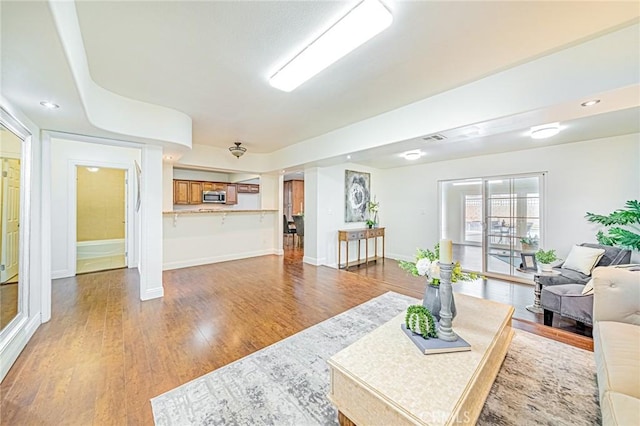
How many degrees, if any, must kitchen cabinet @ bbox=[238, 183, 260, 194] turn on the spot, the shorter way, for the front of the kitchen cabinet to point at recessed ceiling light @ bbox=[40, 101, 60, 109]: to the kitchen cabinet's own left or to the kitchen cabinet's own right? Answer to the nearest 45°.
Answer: approximately 45° to the kitchen cabinet's own right

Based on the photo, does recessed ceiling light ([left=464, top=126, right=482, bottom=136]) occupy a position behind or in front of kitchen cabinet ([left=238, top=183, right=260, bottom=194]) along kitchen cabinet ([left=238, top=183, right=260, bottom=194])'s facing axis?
in front

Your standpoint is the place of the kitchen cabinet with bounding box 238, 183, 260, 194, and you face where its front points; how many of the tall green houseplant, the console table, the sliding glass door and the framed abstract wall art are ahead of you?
4

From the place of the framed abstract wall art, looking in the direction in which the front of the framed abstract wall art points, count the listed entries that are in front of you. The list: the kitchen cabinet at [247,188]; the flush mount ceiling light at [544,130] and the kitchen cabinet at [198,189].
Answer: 1

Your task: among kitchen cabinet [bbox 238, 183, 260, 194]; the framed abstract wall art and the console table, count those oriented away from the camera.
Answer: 0

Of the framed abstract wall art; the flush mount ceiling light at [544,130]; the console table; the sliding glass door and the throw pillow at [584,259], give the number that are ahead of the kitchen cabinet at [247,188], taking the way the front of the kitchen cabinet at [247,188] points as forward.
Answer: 5

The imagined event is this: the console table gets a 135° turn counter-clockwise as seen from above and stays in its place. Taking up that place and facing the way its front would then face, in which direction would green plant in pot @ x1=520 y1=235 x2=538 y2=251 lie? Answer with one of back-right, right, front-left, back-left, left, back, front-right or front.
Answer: right

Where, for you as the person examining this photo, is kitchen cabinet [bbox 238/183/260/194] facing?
facing the viewer and to the right of the viewer

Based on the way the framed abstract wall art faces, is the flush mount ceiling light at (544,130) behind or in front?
in front

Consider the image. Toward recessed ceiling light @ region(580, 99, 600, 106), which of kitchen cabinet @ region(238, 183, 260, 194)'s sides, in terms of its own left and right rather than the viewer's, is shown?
front
